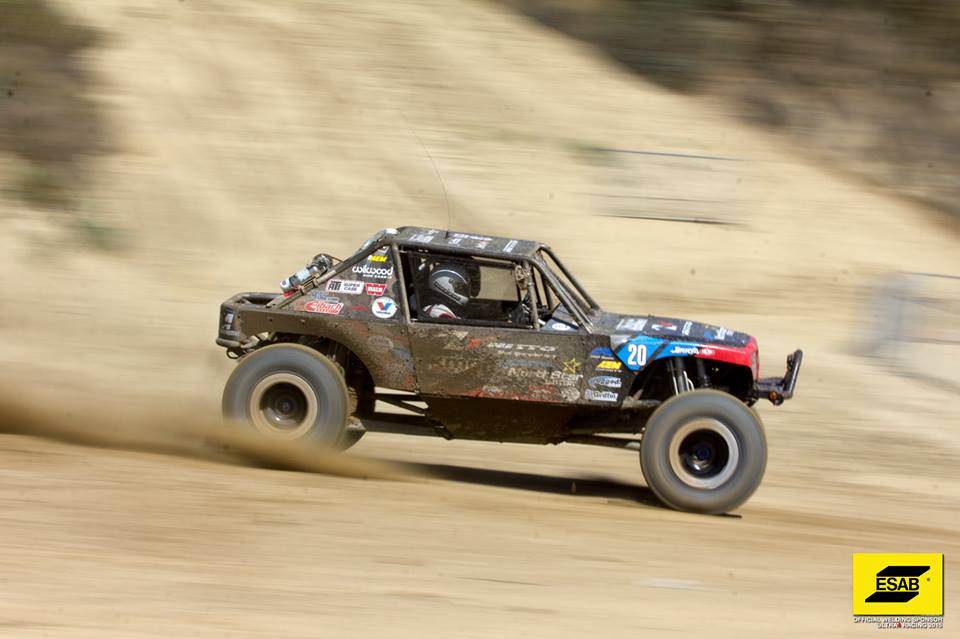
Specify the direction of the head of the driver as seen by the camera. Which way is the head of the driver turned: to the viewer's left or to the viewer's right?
to the viewer's right

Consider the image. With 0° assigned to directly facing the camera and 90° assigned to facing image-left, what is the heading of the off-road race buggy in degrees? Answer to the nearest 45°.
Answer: approximately 270°
